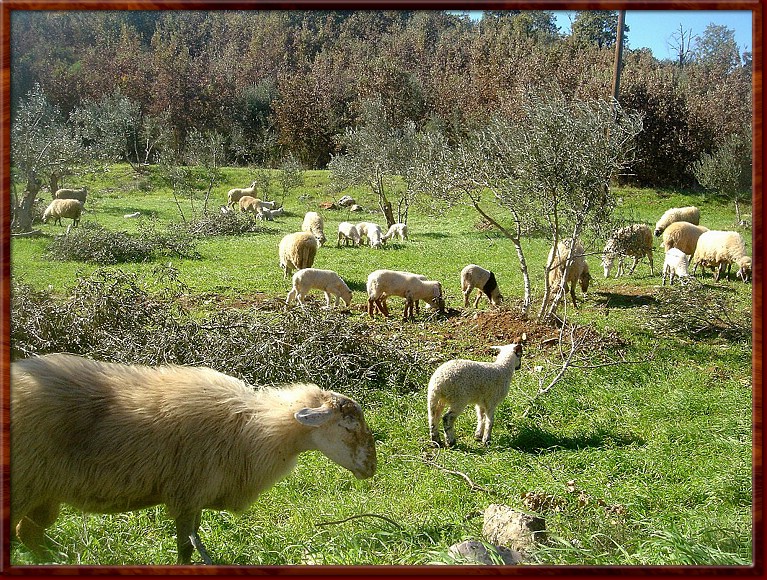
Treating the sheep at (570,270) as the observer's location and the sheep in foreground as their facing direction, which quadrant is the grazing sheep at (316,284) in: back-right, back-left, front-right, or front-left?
front-right

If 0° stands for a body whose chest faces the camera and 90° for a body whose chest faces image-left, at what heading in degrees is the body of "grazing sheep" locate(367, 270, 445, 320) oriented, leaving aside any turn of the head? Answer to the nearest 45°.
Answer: approximately 270°

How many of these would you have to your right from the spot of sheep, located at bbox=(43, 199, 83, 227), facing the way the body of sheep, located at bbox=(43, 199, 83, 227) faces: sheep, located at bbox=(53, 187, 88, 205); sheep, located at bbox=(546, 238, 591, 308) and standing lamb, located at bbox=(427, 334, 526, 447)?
1

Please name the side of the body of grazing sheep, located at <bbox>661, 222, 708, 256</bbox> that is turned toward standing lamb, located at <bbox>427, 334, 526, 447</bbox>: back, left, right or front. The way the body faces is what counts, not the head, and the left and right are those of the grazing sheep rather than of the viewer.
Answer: left

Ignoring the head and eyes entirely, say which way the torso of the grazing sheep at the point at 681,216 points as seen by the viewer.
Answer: to the viewer's left

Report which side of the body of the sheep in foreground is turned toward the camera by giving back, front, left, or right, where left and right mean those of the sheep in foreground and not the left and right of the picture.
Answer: right

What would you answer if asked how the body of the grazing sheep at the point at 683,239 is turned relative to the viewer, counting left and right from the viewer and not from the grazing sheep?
facing to the left of the viewer
